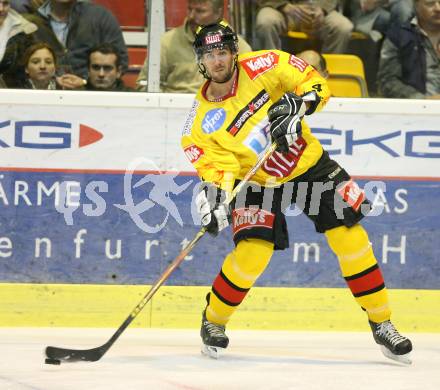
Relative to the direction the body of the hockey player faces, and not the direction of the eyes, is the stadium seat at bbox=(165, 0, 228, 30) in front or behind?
behind

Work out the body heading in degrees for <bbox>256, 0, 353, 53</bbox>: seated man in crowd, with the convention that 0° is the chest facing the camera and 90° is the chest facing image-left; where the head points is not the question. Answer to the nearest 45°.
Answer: approximately 0°
